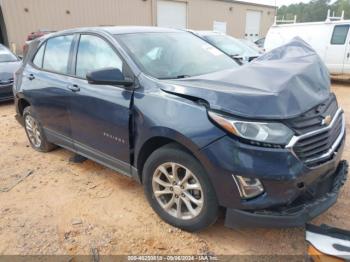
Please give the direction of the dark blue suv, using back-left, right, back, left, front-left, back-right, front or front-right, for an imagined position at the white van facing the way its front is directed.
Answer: right

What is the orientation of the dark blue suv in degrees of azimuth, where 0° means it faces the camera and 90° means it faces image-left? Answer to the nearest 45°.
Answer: approximately 315°

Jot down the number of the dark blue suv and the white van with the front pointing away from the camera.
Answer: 0

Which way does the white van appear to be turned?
to the viewer's right

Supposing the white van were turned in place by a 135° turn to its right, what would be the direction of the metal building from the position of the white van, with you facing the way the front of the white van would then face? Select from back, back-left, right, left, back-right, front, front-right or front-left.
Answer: right

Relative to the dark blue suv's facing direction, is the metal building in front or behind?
behind

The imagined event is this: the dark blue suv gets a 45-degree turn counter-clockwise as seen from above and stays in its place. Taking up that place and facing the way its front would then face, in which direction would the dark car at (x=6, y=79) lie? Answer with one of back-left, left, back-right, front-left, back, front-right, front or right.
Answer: back-left
